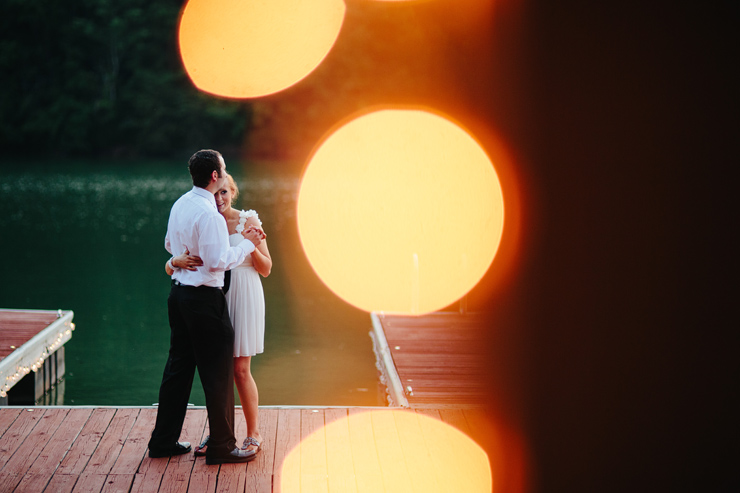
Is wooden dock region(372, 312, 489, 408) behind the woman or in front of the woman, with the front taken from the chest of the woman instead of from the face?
behind

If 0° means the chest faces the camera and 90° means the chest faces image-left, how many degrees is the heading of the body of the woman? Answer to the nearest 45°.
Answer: approximately 45°

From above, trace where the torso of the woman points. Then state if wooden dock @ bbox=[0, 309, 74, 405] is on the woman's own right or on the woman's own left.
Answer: on the woman's own right
